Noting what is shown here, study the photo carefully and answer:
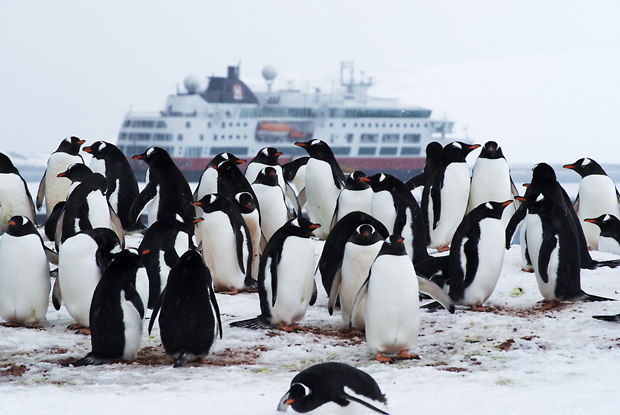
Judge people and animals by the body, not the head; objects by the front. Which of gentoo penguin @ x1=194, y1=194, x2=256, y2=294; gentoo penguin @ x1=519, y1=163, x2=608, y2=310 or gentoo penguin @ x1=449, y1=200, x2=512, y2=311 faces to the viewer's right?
gentoo penguin @ x1=449, y1=200, x2=512, y2=311

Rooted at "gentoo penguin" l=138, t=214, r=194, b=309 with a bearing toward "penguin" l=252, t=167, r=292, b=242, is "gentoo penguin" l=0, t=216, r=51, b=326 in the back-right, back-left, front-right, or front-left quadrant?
back-left

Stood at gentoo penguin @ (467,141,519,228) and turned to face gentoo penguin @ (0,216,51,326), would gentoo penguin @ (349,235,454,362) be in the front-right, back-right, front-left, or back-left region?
front-left

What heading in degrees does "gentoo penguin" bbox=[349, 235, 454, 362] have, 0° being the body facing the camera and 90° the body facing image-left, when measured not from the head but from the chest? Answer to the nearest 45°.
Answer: approximately 0°

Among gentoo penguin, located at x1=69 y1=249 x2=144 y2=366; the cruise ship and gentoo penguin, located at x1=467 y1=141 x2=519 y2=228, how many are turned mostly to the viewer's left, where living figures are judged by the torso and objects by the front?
0

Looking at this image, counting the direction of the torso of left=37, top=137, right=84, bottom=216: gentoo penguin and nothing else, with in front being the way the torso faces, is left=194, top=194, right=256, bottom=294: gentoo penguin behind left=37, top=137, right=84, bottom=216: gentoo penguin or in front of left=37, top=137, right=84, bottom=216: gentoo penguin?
in front

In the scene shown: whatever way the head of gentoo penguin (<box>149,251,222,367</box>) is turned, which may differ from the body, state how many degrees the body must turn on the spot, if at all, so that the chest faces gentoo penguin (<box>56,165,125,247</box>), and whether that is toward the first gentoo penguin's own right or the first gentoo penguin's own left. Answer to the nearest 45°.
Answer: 0° — it already faces it

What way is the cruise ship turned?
to the viewer's right

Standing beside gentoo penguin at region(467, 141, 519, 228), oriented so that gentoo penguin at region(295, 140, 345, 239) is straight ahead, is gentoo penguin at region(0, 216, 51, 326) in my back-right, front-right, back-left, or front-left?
front-left

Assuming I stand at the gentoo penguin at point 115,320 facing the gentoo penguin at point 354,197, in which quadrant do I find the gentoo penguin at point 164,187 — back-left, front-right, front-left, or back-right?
front-left

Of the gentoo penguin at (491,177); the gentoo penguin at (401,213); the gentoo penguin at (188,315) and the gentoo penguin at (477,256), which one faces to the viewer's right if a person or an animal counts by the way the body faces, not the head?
the gentoo penguin at (477,256)

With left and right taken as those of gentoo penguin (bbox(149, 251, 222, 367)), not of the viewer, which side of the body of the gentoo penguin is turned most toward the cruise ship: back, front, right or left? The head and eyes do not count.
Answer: front

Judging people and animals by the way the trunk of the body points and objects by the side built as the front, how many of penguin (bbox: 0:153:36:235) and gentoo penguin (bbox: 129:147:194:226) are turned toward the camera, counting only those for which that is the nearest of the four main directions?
1

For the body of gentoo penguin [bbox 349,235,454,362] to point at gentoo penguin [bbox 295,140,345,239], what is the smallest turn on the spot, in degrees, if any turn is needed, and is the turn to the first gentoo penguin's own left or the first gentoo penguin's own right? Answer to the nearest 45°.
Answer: approximately 180°
